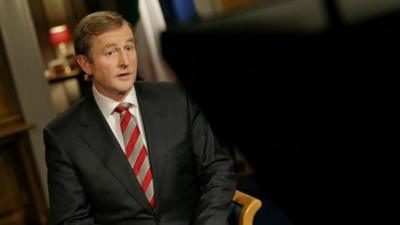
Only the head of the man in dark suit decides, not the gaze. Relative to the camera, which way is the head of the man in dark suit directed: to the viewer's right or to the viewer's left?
to the viewer's right

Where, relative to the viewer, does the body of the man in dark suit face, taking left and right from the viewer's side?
facing the viewer and to the right of the viewer
